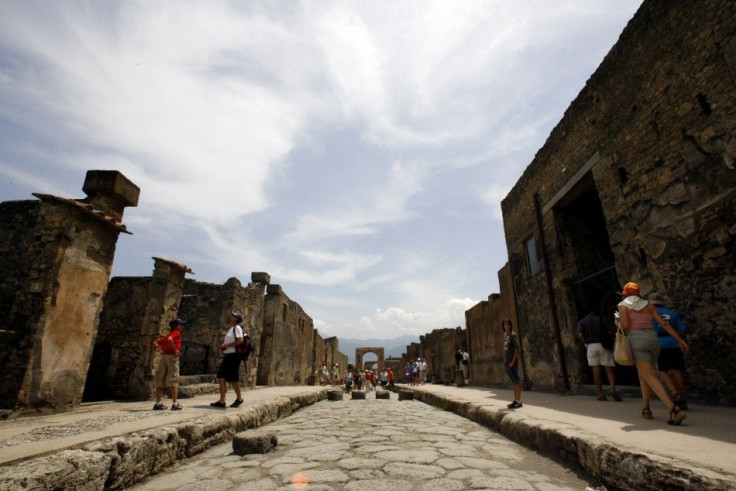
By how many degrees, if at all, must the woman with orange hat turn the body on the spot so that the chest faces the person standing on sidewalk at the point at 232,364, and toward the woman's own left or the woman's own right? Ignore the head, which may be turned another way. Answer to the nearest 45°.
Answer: approximately 45° to the woman's own left

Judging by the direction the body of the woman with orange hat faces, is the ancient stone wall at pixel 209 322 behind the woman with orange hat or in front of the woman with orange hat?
in front

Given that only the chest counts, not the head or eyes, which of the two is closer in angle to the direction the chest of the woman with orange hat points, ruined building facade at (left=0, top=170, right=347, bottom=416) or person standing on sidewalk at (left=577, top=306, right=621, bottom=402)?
the person standing on sidewalk

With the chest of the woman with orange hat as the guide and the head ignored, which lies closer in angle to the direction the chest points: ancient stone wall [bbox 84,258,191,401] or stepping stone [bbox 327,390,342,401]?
the stepping stone

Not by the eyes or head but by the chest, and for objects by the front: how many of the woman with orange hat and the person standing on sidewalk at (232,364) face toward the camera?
0

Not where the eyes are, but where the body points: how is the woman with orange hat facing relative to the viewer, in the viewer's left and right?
facing away from the viewer and to the left of the viewer

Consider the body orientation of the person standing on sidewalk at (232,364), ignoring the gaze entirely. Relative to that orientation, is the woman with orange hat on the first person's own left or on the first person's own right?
on the first person's own left

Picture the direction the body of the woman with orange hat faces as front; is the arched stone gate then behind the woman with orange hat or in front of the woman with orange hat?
in front

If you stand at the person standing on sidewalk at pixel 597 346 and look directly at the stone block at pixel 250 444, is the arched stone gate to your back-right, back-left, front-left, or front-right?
back-right

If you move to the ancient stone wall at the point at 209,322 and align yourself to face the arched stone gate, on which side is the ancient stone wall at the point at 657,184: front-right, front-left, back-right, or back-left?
back-right
